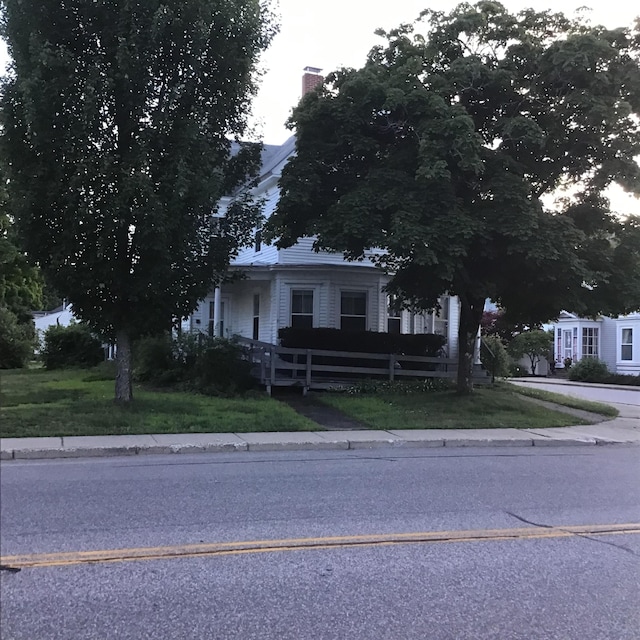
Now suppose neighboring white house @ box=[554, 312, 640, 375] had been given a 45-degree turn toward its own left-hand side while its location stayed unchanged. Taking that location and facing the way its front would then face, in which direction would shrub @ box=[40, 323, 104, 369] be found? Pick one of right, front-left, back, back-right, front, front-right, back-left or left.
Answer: front-right

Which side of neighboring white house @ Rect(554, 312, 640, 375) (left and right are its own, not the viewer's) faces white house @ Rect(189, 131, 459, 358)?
front

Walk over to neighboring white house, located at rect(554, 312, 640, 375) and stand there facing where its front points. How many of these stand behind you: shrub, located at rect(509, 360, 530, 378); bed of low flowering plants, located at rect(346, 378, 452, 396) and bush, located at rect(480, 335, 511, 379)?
0

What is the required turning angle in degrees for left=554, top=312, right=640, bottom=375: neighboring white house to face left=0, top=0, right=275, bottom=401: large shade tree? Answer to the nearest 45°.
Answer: approximately 45° to its left

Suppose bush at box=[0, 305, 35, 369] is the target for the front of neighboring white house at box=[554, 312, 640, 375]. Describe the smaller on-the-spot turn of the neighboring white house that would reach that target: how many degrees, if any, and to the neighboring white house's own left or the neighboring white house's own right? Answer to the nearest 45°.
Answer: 0° — it already faces it

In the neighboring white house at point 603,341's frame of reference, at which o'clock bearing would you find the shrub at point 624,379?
The shrub is roughly at 10 o'clock from the neighboring white house.

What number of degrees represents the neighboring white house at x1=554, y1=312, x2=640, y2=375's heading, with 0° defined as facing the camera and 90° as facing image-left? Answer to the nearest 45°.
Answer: approximately 45°

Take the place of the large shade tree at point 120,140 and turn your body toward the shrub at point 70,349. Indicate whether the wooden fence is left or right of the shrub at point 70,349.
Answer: right
